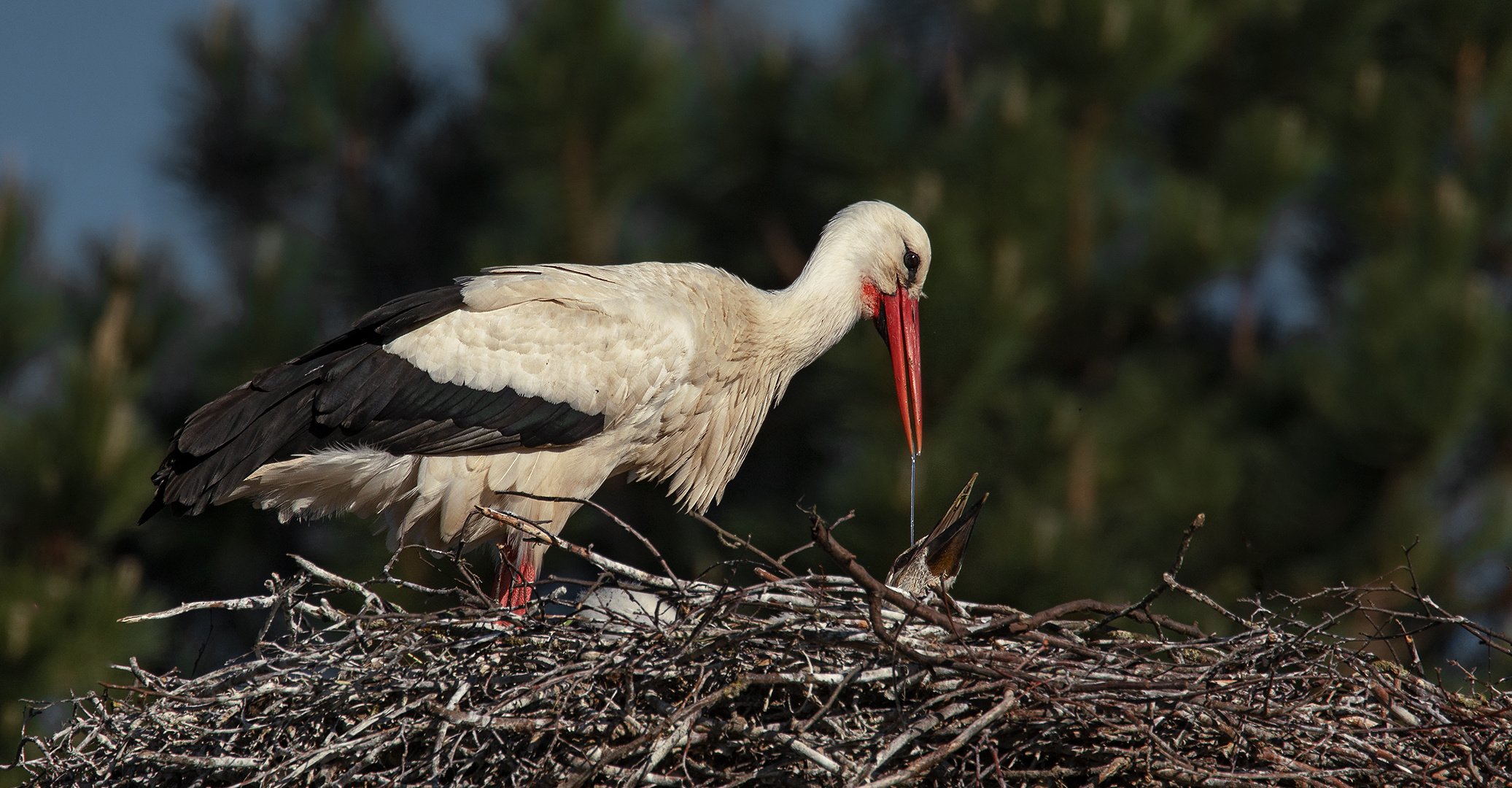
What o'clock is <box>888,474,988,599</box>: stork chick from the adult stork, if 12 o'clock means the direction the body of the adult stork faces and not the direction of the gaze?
The stork chick is roughly at 1 o'clock from the adult stork.

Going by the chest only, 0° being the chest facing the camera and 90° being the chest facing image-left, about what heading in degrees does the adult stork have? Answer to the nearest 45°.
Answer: approximately 270°
